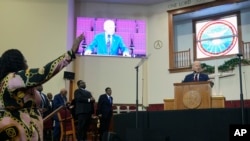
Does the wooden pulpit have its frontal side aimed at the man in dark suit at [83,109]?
no

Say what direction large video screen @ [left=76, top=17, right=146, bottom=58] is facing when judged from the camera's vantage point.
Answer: facing the viewer

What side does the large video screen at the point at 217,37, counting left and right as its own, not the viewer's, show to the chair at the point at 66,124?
front

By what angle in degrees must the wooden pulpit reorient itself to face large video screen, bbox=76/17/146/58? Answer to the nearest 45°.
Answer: approximately 135° to its right

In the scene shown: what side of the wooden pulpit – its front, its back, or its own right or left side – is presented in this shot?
front

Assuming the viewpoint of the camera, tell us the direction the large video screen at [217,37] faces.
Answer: facing the viewer and to the left of the viewer

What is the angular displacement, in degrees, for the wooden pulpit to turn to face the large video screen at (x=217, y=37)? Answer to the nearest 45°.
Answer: approximately 180°

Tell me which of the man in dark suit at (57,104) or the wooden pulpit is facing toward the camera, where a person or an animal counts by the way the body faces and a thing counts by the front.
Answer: the wooden pulpit

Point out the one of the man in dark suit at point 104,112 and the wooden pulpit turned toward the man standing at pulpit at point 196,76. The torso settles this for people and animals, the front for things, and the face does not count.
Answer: the man in dark suit

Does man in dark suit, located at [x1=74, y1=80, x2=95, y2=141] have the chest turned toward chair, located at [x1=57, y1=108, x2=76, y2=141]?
no
